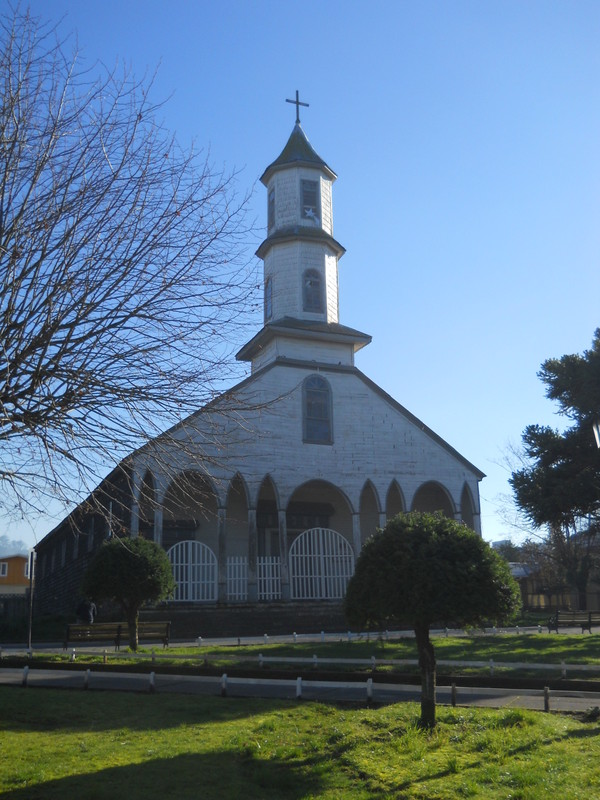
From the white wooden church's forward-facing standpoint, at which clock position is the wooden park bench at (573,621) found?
The wooden park bench is roughly at 10 o'clock from the white wooden church.

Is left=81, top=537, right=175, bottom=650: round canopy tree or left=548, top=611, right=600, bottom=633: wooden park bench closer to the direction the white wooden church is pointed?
the round canopy tree

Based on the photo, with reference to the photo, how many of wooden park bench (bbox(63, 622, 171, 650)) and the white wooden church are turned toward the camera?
2

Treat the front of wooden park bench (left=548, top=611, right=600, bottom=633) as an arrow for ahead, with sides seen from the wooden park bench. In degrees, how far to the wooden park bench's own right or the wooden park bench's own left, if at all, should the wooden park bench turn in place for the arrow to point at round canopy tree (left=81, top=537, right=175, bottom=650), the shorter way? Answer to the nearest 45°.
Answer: approximately 45° to the wooden park bench's own right

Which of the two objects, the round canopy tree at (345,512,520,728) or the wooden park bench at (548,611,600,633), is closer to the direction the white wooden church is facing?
the round canopy tree

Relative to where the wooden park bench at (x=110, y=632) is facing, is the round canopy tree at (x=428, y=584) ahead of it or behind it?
ahead

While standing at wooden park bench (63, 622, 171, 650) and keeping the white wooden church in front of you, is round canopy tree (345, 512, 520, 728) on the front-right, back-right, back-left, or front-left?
back-right

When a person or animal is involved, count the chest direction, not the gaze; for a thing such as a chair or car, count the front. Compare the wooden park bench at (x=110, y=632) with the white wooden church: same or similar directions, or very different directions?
same or similar directions

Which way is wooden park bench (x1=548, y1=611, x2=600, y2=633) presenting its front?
toward the camera

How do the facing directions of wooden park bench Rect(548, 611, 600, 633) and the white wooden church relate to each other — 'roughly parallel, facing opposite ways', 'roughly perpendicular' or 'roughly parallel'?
roughly parallel

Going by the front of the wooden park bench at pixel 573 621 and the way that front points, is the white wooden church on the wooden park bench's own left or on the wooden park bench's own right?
on the wooden park bench's own right

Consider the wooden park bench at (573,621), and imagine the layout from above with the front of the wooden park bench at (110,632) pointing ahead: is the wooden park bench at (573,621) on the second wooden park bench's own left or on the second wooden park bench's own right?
on the second wooden park bench's own left

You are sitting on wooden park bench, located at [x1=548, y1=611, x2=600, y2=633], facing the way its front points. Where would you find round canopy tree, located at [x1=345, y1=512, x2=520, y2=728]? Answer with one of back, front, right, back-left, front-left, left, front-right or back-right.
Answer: front

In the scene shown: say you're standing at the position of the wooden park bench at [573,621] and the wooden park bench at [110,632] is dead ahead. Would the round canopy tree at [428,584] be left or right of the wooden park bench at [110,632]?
left

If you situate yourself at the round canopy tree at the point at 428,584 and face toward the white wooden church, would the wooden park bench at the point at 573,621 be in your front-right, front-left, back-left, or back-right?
front-right
